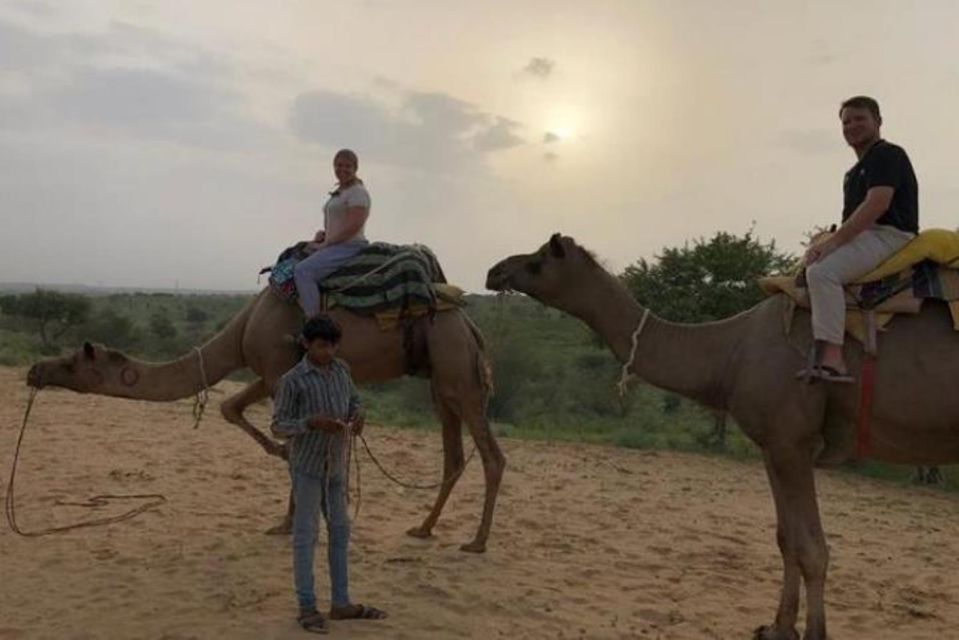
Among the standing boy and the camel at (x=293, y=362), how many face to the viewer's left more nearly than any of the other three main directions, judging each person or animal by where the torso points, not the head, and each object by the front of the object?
1

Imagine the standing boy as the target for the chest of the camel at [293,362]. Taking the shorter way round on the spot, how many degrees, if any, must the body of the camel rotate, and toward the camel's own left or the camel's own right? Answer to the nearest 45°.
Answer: approximately 90° to the camel's own left

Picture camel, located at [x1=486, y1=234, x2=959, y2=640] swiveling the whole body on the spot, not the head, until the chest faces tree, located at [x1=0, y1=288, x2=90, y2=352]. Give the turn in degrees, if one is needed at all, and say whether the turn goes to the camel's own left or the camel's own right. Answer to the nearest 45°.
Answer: approximately 45° to the camel's own right

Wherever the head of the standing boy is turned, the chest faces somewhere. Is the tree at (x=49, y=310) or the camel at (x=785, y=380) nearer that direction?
the camel

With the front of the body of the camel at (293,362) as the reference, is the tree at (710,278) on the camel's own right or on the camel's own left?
on the camel's own right

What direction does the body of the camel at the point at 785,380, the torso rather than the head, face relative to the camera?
to the viewer's left

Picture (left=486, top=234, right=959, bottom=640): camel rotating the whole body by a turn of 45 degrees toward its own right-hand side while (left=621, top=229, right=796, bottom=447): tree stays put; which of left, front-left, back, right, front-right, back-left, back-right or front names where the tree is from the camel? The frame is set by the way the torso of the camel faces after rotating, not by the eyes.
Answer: front-right

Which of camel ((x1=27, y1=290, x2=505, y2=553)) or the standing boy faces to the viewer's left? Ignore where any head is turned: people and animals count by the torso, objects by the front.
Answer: the camel

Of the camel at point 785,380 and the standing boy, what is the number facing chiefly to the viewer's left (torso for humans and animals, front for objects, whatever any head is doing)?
1

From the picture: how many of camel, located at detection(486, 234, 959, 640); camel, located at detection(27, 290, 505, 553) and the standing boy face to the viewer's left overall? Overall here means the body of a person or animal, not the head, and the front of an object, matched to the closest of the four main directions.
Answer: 2

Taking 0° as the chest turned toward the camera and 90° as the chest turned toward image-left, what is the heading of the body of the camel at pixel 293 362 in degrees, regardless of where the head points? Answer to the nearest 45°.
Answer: approximately 90°

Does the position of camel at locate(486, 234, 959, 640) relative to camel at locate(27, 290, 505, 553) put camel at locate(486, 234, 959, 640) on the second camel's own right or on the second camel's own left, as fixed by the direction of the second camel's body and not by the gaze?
on the second camel's own left
